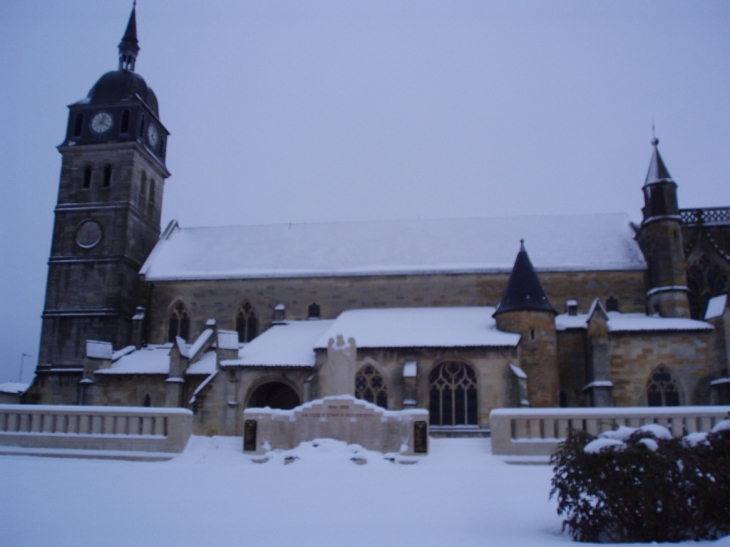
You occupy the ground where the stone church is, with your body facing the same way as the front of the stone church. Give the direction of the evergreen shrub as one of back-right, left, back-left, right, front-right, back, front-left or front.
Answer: front

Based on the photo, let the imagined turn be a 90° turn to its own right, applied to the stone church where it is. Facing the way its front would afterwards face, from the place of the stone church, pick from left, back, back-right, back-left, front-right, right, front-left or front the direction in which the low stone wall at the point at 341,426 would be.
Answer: left

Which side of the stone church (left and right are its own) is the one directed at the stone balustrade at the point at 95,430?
left

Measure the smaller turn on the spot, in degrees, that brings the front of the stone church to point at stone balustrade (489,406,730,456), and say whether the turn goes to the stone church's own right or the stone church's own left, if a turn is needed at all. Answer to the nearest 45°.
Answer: approximately 90° to the stone church's own left
